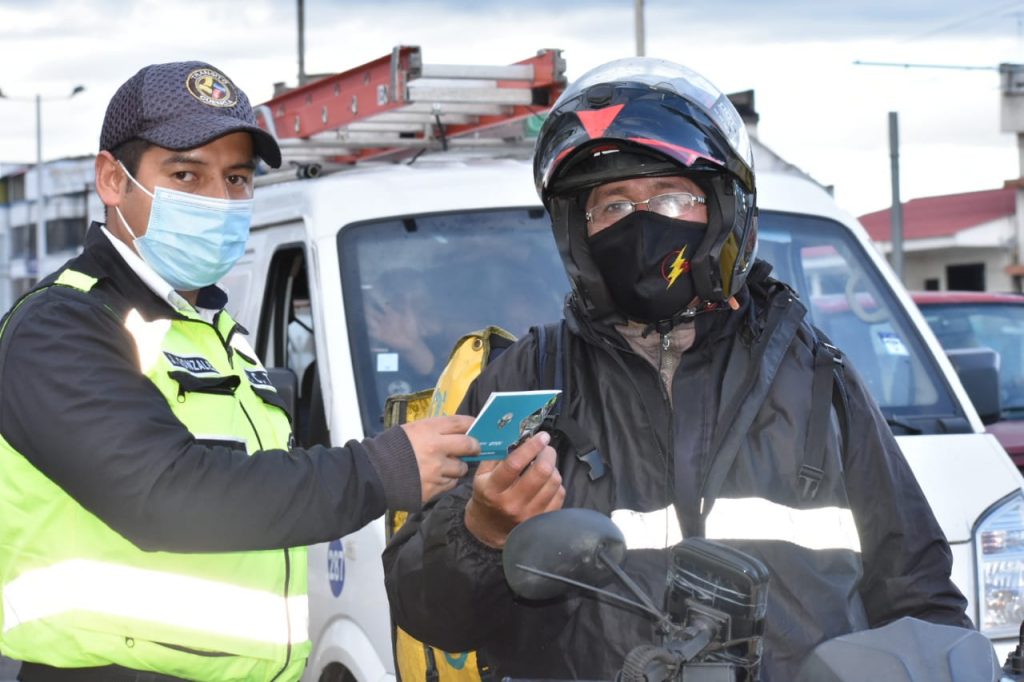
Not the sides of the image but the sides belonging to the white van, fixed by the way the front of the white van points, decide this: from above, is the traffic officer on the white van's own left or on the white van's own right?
on the white van's own right

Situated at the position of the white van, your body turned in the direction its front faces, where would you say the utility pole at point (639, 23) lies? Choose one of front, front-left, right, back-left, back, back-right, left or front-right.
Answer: back-left

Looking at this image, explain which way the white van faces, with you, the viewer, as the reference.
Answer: facing the viewer and to the right of the viewer

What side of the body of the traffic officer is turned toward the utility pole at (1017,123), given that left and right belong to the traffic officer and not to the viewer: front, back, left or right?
left

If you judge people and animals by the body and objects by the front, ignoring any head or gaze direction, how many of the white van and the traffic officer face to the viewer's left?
0

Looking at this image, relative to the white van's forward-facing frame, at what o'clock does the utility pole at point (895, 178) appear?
The utility pole is roughly at 8 o'clock from the white van.

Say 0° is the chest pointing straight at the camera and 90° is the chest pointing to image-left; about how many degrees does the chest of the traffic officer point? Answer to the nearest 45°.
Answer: approximately 315°
